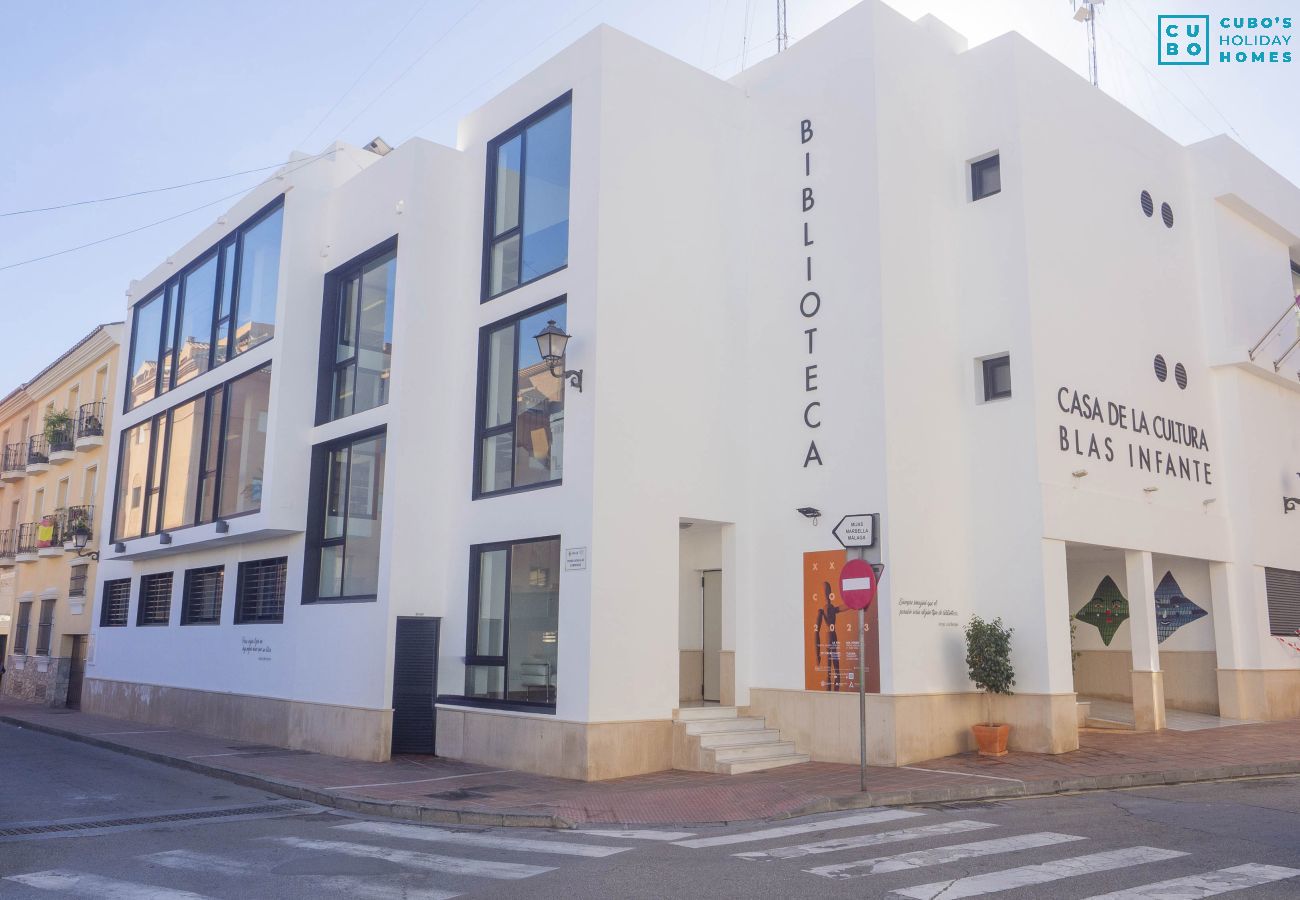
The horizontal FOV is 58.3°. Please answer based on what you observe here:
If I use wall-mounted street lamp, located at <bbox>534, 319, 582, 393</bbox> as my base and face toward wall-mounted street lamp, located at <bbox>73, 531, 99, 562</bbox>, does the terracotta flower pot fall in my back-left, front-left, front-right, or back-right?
back-right

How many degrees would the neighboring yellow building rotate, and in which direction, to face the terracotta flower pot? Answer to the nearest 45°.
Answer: approximately 90° to its left

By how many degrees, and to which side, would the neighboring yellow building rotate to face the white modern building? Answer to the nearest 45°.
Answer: approximately 45° to its left

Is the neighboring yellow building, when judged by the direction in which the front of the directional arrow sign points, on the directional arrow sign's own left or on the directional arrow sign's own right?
on the directional arrow sign's own right

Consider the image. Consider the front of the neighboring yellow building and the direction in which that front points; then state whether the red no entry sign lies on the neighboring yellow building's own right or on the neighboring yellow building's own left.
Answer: on the neighboring yellow building's own left

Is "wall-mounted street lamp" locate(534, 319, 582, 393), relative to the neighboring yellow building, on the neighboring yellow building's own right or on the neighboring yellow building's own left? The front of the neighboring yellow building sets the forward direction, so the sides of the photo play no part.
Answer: on the neighboring yellow building's own left

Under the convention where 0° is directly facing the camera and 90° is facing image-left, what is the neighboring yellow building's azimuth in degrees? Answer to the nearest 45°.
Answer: approximately 45°

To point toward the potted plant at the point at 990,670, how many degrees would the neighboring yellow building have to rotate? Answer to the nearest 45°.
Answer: approximately 90° to its left
